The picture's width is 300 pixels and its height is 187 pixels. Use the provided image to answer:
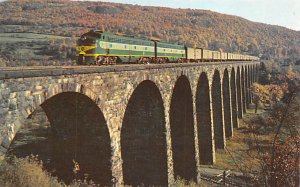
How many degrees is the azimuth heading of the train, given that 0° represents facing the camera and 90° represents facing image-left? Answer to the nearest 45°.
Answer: approximately 45°
